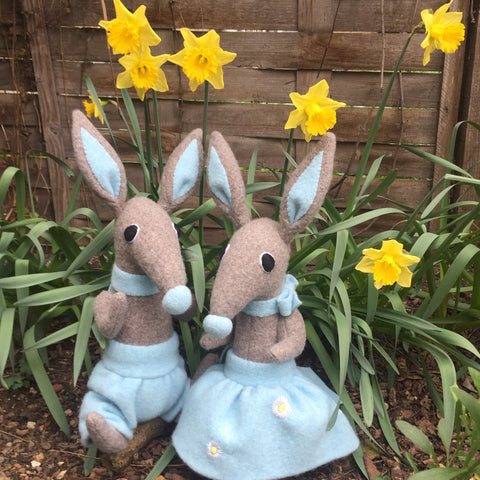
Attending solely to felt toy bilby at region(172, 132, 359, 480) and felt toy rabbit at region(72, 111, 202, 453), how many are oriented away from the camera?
0

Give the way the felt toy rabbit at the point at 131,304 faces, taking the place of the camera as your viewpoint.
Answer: facing the viewer and to the right of the viewer

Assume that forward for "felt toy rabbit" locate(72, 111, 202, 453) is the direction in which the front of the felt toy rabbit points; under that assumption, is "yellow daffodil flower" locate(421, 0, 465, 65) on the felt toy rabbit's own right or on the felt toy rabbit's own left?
on the felt toy rabbit's own left

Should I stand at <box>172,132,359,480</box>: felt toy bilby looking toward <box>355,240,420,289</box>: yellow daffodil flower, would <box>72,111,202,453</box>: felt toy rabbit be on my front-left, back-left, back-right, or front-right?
back-left

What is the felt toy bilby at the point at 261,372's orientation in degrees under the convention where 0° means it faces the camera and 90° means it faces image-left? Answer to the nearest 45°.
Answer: approximately 45°
